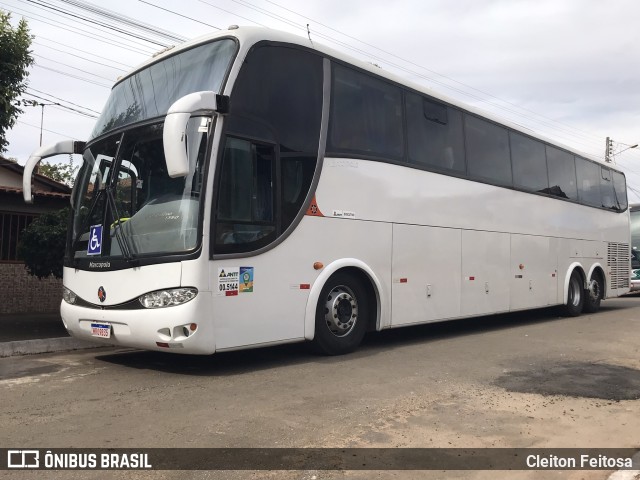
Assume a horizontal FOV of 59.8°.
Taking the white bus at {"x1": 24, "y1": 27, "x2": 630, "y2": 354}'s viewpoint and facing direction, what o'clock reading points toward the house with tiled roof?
The house with tiled roof is roughly at 3 o'clock from the white bus.

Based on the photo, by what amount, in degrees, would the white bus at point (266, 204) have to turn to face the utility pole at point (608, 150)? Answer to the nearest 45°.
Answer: approximately 180°

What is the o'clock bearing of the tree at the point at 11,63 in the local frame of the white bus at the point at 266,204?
The tree is roughly at 2 o'clock from the white bus.

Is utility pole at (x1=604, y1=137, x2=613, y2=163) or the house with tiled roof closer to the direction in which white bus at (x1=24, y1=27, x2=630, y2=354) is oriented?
the house with tiled roof

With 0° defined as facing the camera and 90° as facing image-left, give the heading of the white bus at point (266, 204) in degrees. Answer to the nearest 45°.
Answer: approximately 45°
